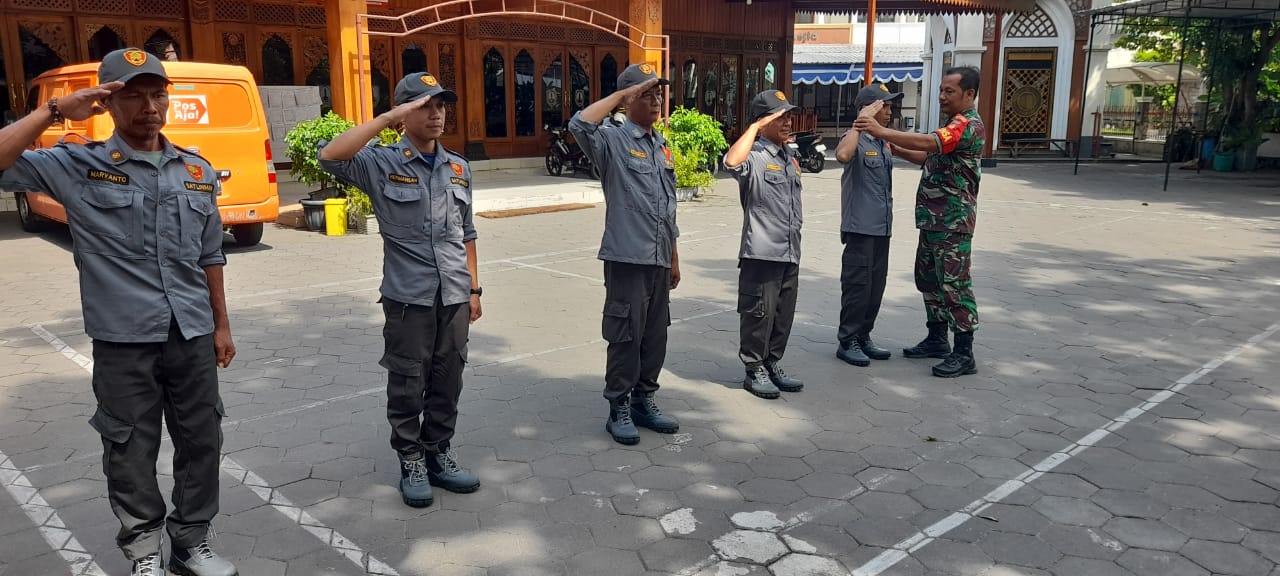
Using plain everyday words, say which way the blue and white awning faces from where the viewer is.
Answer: facing the viewer

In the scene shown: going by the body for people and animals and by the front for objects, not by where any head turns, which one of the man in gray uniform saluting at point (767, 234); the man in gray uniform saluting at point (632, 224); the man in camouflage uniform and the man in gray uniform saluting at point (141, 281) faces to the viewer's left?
the man in camouflage uniform

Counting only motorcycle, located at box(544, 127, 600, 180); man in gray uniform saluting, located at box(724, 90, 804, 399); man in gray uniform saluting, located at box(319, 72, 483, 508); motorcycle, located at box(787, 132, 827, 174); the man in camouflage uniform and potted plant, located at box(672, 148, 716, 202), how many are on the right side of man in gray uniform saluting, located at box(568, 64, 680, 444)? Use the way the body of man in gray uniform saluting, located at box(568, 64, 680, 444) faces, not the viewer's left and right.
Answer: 1

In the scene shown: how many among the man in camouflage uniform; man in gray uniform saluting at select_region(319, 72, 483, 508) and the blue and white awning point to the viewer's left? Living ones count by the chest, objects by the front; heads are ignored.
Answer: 1

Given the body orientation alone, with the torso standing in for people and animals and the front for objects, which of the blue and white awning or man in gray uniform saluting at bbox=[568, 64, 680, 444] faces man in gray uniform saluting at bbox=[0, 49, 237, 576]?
the blue and white awning

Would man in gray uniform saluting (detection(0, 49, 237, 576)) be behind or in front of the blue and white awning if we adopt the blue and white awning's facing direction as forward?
in front

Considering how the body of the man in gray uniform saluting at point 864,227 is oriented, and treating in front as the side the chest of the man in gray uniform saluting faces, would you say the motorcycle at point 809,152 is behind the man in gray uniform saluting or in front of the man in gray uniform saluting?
behind

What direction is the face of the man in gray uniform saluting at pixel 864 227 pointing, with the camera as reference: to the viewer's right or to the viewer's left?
to the viewer's right

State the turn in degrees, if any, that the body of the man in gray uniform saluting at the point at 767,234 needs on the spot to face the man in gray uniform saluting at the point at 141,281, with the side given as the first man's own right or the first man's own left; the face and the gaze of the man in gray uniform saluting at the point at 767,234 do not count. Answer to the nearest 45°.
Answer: approximately 90° to the first man's own right

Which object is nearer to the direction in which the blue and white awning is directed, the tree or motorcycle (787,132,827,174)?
the motorcycle

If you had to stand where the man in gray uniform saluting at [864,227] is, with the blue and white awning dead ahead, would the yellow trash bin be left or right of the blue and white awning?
left

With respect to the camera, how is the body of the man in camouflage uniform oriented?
to the viewer's left

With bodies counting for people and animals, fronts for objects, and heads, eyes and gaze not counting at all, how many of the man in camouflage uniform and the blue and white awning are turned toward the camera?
1
